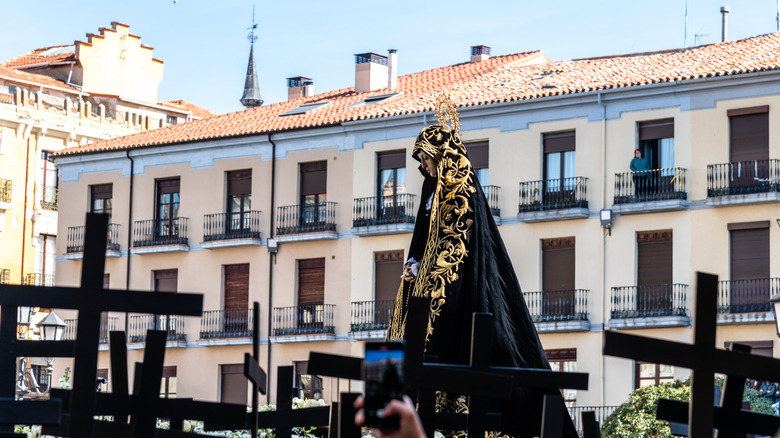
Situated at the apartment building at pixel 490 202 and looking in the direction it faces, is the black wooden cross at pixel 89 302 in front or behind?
in front

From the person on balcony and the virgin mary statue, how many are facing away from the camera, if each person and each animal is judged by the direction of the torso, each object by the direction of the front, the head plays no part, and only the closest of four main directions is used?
0

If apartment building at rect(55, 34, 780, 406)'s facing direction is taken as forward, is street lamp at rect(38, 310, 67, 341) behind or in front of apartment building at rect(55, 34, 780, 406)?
in front

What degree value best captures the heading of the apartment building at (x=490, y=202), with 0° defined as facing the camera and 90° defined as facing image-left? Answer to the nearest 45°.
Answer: approximately 45°

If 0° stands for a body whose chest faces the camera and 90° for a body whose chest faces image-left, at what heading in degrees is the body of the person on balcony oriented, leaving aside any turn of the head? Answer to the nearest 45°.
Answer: approximately 45°

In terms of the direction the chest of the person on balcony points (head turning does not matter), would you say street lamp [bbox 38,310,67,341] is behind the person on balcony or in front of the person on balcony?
in front

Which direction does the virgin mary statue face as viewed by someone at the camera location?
facing to the left of the viewer

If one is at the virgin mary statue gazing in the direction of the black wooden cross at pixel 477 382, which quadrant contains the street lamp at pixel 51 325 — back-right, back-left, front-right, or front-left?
back-right

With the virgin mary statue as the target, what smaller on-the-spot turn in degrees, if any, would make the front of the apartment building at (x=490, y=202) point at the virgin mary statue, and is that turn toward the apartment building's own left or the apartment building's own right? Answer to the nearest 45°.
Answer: approximately 45° to the apartment building's own left
